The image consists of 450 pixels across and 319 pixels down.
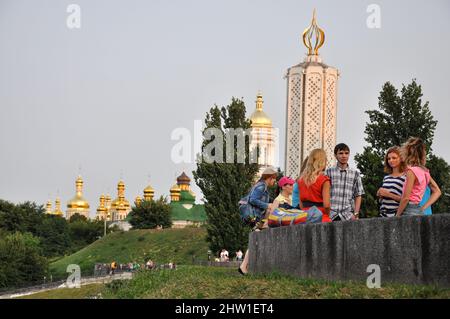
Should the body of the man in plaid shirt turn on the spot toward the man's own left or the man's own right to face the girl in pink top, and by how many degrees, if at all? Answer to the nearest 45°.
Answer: approximately 45° to the man's own left

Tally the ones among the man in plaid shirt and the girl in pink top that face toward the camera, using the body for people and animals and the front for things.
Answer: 1

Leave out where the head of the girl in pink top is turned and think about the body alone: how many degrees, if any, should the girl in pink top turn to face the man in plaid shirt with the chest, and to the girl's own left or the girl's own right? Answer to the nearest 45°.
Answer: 0° — they already face them

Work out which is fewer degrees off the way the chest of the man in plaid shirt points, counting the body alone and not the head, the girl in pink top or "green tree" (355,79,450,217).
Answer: the girl in pink top

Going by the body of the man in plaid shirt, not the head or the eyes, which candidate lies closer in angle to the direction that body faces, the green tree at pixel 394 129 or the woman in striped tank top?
the woman in striped tank top

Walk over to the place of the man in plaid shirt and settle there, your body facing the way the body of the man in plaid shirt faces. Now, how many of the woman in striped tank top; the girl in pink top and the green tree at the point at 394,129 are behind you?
1

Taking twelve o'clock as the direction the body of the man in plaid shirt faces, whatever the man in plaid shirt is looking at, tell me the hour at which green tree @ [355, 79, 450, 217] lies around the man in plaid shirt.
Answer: The green tree is roughly at 6 o'clock from the man in plaid shirt.

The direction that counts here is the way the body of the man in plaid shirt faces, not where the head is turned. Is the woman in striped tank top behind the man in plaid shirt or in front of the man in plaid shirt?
in front

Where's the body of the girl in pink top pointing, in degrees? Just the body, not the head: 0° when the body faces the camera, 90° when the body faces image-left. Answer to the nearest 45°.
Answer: approximately 135°
